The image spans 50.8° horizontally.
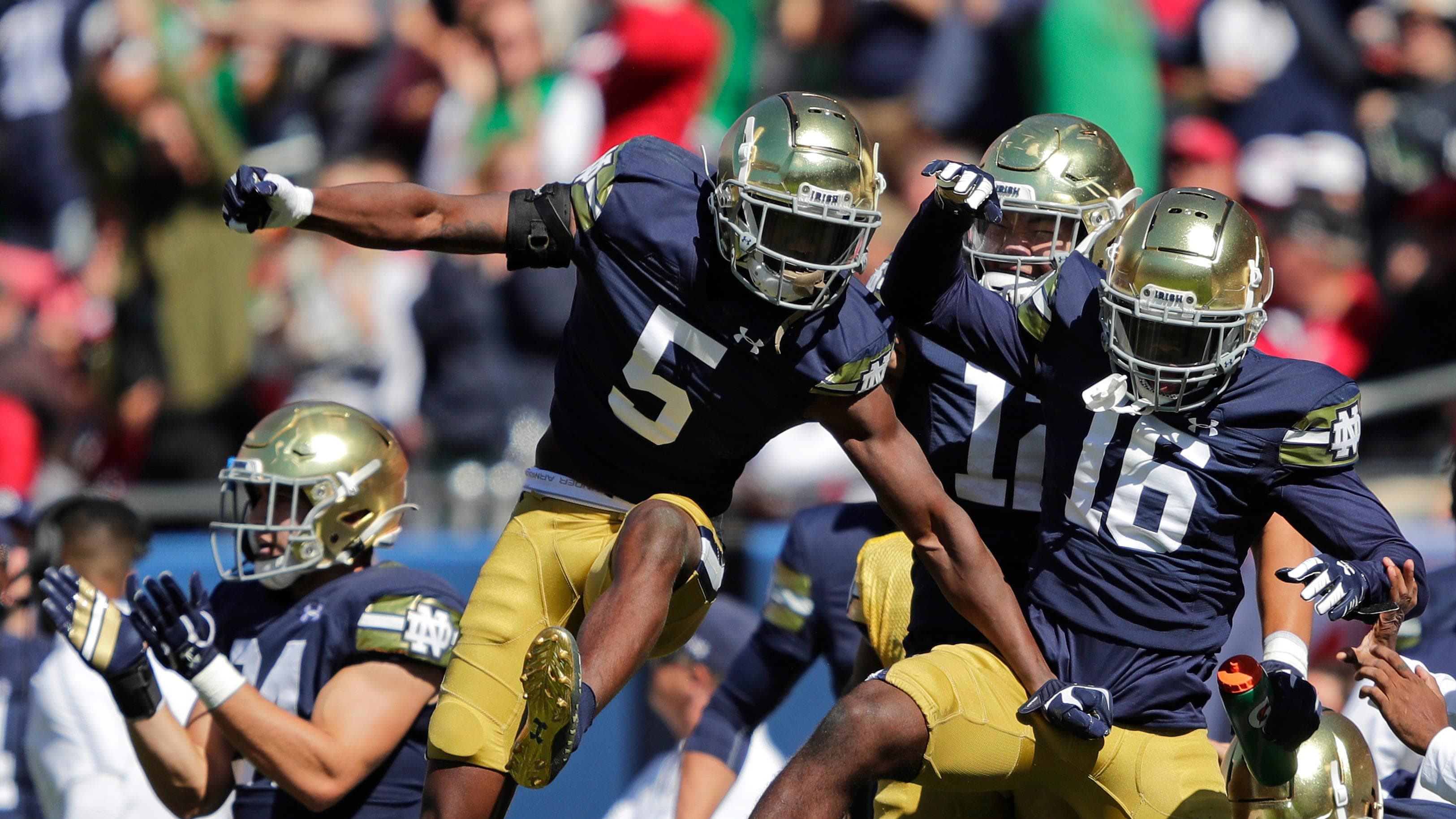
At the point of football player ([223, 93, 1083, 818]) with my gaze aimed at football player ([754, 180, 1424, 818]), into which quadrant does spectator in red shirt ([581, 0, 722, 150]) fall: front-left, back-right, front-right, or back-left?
back-left

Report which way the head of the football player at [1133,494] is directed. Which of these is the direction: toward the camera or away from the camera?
toward the camera

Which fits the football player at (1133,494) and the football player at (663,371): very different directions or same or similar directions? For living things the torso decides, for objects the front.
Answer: same or similar directions

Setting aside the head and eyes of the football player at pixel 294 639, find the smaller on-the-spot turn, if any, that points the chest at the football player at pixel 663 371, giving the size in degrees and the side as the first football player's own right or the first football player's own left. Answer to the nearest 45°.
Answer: approximately 90° to the first football player's own left

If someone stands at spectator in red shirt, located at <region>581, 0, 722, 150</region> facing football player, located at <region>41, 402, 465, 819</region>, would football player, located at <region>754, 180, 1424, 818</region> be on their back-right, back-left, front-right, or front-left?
front-left

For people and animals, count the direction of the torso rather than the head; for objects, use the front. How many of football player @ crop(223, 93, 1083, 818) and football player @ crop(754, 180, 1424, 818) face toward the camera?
2

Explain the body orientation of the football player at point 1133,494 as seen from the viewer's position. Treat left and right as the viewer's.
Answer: facing the viewer

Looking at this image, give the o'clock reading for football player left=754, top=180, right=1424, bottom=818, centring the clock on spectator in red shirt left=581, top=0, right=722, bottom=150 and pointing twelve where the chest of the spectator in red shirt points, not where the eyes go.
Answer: The football player is roughly at 10 o'clock from the spectator in red shirt.

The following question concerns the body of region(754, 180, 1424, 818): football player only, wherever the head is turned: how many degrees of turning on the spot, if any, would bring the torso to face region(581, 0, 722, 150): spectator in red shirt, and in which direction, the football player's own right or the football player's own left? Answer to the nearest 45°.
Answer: approximately 135° to the football player's own right

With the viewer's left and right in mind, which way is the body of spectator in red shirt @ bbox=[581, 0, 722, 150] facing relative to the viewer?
facing the viewer and to the left of the viewer

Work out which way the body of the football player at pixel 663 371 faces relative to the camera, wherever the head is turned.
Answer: toward the camera

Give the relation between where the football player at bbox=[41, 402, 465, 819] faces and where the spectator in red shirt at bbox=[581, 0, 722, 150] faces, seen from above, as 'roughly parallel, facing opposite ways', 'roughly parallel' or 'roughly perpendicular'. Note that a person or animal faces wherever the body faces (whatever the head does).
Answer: roughly parallel

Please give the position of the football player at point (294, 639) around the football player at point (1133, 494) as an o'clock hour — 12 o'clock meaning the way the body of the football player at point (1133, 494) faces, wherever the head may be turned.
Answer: the football player at point (294, 639) is roughly at 3 o'clock from the football player at point (1133, 494).

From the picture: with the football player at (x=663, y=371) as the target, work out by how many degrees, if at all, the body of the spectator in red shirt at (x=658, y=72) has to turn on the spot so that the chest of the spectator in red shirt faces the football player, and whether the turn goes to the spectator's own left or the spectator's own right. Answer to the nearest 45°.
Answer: approximately 45° to the spectator's own left
